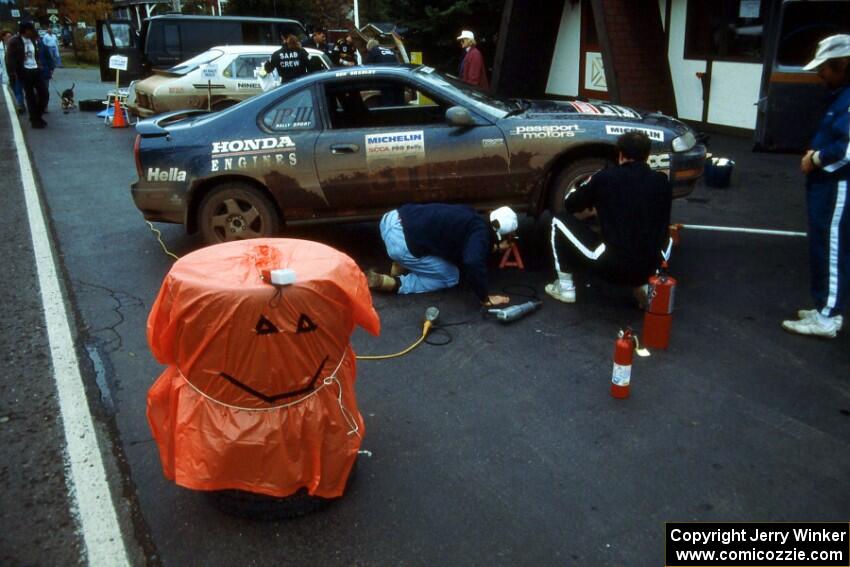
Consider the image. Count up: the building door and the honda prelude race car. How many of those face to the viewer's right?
1

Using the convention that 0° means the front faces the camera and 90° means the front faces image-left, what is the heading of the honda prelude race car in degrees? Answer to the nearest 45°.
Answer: approximately 270°

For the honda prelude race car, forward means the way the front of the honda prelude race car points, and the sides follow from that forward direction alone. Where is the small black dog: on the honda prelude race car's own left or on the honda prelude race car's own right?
on the honda prelude race car's own left

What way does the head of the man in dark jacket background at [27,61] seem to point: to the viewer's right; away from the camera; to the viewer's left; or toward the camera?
toward the camera

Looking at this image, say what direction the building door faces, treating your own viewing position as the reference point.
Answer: facing the viewer and to the left of the viewer

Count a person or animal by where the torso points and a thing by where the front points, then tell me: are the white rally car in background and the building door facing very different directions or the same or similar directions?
very different directions

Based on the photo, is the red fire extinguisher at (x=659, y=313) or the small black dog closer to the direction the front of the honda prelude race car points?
the red fire extinguisher

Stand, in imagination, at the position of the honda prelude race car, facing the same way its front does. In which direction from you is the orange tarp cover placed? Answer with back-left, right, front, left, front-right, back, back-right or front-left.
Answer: right
